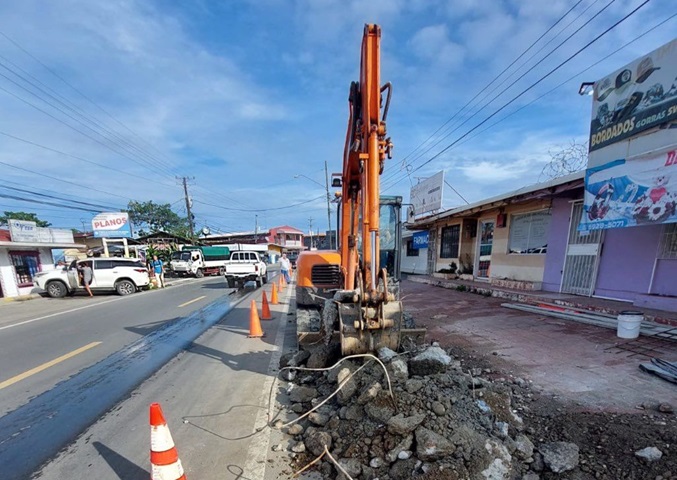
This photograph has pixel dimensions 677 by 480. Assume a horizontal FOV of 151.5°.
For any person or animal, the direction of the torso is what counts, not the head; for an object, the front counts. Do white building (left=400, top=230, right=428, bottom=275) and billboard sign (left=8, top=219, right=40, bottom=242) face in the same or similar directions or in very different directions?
very different directions

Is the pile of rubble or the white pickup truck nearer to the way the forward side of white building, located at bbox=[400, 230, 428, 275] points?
the white pickup truck

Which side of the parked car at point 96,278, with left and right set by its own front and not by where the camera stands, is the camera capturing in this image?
left

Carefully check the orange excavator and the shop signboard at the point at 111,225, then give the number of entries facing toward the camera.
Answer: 2

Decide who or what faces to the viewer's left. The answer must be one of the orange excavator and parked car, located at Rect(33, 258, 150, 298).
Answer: the parked car

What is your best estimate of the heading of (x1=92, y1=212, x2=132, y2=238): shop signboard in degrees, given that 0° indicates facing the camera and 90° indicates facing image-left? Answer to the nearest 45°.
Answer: approximately 0°

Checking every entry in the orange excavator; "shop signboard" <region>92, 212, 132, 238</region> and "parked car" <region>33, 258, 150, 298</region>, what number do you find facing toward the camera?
2
